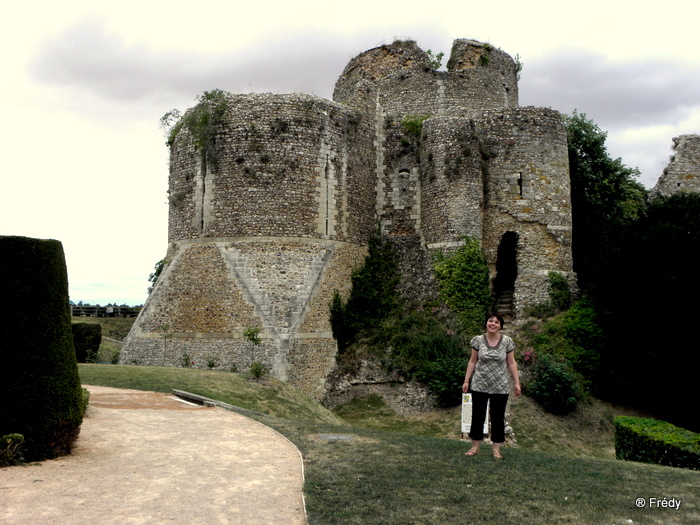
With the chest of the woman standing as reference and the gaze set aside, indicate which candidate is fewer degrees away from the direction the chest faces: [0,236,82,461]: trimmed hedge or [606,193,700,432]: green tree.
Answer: the trimmed hedge

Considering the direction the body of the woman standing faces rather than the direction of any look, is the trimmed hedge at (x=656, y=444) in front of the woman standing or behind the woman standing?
behind

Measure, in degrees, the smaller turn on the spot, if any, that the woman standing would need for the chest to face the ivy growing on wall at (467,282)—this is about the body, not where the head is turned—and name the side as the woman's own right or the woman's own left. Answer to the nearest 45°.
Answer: approximately 180°

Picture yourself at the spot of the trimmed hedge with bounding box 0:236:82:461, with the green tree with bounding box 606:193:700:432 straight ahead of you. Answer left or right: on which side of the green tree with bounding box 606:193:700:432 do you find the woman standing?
right

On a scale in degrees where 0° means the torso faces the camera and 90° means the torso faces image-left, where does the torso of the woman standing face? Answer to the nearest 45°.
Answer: approximately 0°

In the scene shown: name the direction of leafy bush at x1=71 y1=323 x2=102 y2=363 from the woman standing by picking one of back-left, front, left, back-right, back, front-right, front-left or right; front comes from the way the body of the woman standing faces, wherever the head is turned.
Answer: back-right

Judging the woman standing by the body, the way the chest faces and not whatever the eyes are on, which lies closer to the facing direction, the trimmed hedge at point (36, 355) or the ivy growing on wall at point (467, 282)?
the trimmed hedge

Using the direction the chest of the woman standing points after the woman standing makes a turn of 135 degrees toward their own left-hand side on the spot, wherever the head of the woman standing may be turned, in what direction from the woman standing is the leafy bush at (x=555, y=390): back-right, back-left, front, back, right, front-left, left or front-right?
front-left

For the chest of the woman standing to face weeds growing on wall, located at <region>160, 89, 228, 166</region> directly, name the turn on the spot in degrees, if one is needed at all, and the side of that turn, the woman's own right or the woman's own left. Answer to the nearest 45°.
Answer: approximately 135° to the woman's own right

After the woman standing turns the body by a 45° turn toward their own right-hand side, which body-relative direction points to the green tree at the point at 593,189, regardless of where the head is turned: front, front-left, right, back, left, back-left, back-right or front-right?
back-right

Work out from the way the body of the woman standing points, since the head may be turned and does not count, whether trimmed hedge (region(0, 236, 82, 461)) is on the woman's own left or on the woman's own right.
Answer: on the woman's own right

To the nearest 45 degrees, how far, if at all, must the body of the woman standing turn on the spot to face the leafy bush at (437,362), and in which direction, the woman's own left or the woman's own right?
approximately 180°
